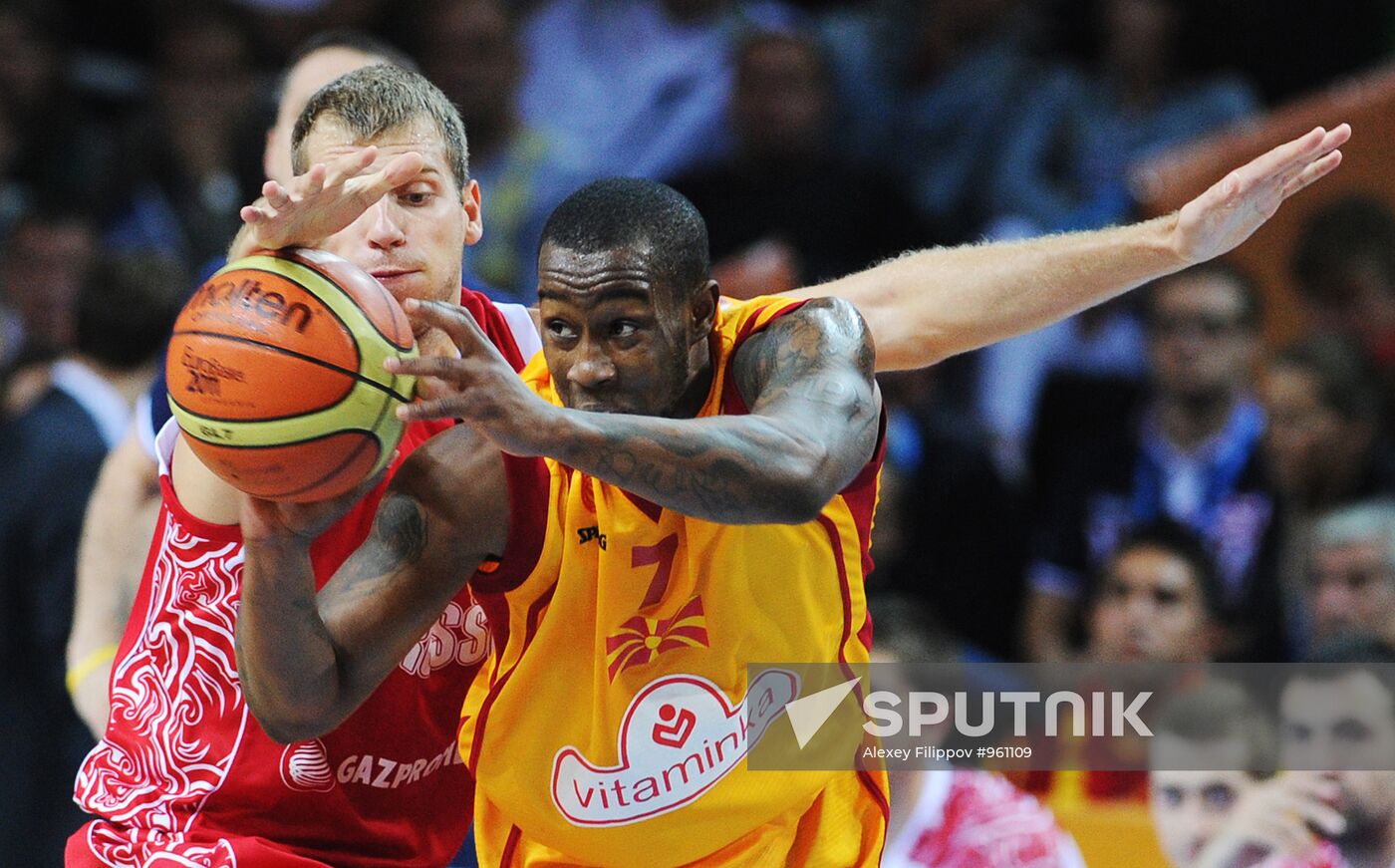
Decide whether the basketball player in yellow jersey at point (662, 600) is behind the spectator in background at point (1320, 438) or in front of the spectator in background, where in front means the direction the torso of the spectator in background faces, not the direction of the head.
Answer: in front

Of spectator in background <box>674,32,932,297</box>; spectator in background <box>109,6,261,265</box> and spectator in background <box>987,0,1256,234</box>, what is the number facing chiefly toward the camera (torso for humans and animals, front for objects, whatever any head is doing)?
3

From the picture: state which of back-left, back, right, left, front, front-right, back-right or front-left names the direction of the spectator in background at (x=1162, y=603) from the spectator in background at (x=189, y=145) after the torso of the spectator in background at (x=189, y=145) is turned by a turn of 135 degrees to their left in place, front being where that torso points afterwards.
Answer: right

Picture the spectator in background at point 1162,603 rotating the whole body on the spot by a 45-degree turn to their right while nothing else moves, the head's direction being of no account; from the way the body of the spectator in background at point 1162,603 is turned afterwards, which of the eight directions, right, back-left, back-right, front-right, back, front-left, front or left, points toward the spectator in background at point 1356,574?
back

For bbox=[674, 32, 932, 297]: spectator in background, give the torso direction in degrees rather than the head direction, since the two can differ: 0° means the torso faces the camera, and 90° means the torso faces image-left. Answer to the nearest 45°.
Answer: approximately 0°

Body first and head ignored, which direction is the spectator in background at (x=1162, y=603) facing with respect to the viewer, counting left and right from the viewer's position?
facing the viewer and to the left of the viewer

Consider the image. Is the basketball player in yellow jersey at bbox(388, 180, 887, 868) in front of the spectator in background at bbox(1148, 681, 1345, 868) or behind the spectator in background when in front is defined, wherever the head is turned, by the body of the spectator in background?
in front
